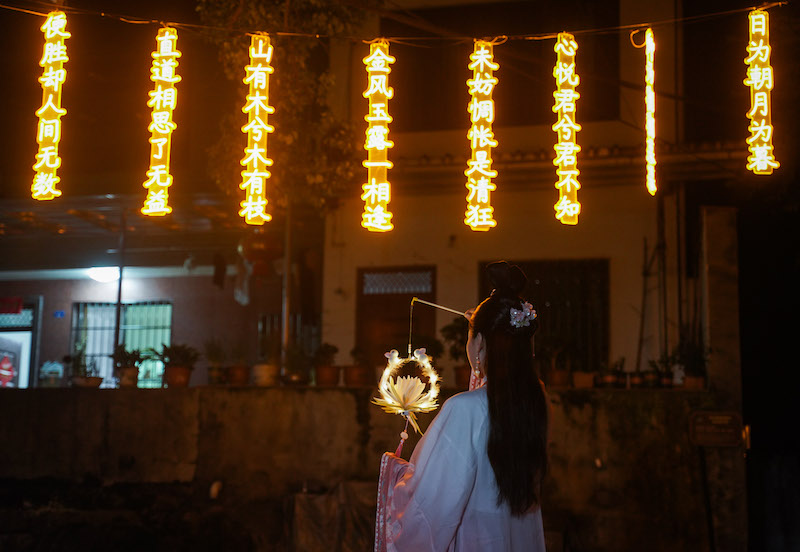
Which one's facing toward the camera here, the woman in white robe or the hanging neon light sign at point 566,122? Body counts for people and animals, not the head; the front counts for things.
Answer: the hanging neon light sign

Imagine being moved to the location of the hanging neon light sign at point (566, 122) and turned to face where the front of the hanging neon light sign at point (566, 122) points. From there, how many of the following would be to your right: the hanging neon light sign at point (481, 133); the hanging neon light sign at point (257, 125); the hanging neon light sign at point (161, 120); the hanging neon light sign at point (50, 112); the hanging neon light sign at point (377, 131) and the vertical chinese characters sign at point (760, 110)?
5

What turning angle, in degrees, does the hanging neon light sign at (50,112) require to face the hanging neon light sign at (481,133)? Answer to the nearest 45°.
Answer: approximately 90° to its left

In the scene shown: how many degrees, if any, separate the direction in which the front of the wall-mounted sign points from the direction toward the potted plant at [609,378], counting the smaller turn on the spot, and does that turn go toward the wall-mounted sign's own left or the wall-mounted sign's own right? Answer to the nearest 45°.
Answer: approximately 135° to the wall-mounted sign's own right

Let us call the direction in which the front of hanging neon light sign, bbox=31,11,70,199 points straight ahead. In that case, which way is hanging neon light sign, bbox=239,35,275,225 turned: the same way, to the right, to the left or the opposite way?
the same way

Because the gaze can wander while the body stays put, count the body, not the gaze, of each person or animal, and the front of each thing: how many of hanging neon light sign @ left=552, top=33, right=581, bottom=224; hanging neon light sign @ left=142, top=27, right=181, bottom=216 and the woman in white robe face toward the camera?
2

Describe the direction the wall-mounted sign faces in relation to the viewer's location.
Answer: facing the viewer

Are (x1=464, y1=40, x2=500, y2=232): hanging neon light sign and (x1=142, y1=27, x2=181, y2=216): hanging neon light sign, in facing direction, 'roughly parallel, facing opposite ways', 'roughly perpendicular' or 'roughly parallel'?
roughly parallel

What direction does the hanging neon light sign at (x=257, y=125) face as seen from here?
toward the camera

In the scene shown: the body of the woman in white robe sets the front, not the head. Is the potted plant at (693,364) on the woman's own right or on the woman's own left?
on the woman's own right

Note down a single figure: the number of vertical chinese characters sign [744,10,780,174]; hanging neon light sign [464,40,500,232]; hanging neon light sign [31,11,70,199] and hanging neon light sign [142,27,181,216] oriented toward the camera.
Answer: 4

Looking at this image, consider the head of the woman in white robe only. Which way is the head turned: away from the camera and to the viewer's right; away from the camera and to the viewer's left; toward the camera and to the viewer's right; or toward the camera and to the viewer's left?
away from the camera and to the viewer's left

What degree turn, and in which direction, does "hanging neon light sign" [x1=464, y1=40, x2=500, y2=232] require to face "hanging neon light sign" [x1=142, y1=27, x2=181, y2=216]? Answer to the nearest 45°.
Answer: approximately 90° to its right
